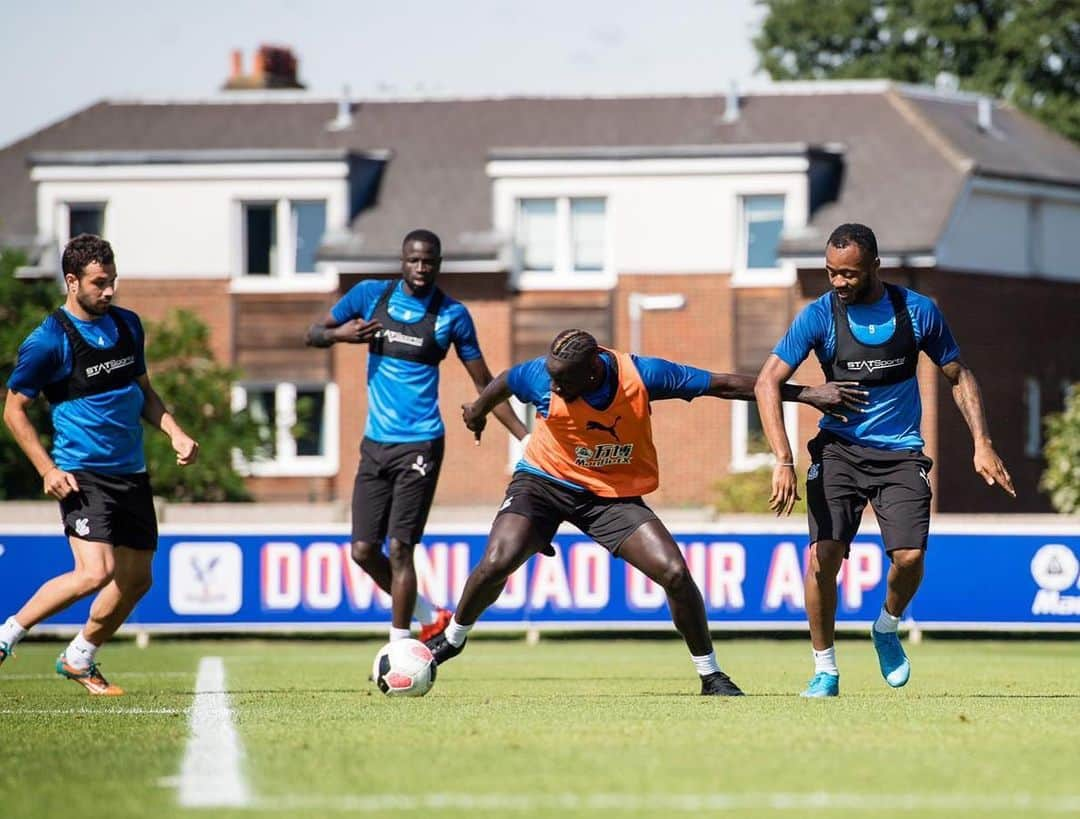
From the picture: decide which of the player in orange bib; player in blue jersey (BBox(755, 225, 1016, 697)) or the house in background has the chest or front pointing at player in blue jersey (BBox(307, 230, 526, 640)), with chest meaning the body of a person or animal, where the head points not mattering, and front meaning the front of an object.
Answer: the house in background

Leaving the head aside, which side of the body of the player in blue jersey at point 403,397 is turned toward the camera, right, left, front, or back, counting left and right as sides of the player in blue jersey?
front

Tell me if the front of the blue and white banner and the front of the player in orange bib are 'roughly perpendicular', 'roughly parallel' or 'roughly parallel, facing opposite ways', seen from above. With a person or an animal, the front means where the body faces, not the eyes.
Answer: roughly parallel

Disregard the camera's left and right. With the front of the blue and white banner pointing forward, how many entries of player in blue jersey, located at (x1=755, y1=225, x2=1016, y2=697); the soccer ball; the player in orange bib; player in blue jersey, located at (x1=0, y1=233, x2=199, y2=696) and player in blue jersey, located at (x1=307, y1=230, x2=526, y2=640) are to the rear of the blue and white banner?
0

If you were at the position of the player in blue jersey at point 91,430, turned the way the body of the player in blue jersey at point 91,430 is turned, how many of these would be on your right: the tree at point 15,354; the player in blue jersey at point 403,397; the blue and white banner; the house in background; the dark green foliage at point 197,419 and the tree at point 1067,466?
0

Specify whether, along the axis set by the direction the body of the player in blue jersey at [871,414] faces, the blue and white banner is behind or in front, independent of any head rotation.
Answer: behind

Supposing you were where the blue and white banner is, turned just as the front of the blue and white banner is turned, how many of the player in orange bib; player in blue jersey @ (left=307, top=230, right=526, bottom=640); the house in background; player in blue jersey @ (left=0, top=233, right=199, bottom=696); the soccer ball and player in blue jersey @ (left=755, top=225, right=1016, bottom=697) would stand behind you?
1

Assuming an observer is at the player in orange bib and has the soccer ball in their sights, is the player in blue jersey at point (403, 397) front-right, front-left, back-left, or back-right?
front-right

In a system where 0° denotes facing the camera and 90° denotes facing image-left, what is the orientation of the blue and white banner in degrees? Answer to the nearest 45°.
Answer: approximately 0°

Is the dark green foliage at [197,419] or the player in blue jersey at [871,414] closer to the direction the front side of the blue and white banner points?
the player in blue jersey

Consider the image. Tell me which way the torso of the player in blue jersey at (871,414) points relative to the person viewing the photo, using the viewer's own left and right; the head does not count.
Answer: facing the viewer

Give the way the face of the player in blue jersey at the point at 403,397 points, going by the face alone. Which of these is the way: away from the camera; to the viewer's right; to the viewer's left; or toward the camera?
toward the camera

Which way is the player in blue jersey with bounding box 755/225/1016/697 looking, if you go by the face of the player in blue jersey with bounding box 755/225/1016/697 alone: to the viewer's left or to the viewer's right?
to the viewer's left

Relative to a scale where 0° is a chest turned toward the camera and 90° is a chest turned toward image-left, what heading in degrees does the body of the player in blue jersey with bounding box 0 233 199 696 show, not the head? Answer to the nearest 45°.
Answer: approximately 315°

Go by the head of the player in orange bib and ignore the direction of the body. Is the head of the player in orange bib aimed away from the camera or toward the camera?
toward the camera

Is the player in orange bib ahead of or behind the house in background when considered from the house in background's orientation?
ahead

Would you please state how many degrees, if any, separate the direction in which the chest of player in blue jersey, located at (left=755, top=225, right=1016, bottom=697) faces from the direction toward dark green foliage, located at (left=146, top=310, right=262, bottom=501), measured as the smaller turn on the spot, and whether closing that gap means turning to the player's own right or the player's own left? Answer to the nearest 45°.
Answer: approximately 135° to the player's own right

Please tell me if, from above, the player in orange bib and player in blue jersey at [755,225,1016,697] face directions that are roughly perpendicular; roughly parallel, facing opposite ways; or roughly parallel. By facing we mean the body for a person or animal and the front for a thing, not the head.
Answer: roughly parallel

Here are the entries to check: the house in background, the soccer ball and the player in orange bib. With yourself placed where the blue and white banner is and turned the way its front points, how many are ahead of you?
2
